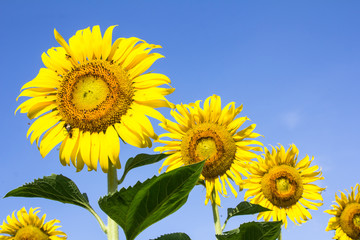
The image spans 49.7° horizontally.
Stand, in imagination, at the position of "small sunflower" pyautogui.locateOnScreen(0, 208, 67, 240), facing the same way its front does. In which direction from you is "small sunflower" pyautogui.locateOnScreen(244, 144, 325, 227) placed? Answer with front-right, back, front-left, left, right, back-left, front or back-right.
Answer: front-left

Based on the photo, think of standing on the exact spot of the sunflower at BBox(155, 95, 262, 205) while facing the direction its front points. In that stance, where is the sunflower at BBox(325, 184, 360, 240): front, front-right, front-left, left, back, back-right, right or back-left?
back-left

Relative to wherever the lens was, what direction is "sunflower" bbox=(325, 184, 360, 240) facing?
facing the viewer

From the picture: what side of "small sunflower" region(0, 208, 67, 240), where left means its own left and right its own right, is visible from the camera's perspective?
front

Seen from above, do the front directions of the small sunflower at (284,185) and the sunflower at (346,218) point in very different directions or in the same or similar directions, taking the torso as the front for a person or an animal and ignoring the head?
same or similar directions

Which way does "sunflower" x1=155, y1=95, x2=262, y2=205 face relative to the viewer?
toward the camera

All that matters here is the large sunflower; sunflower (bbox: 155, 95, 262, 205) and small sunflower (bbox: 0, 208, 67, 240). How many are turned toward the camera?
3
